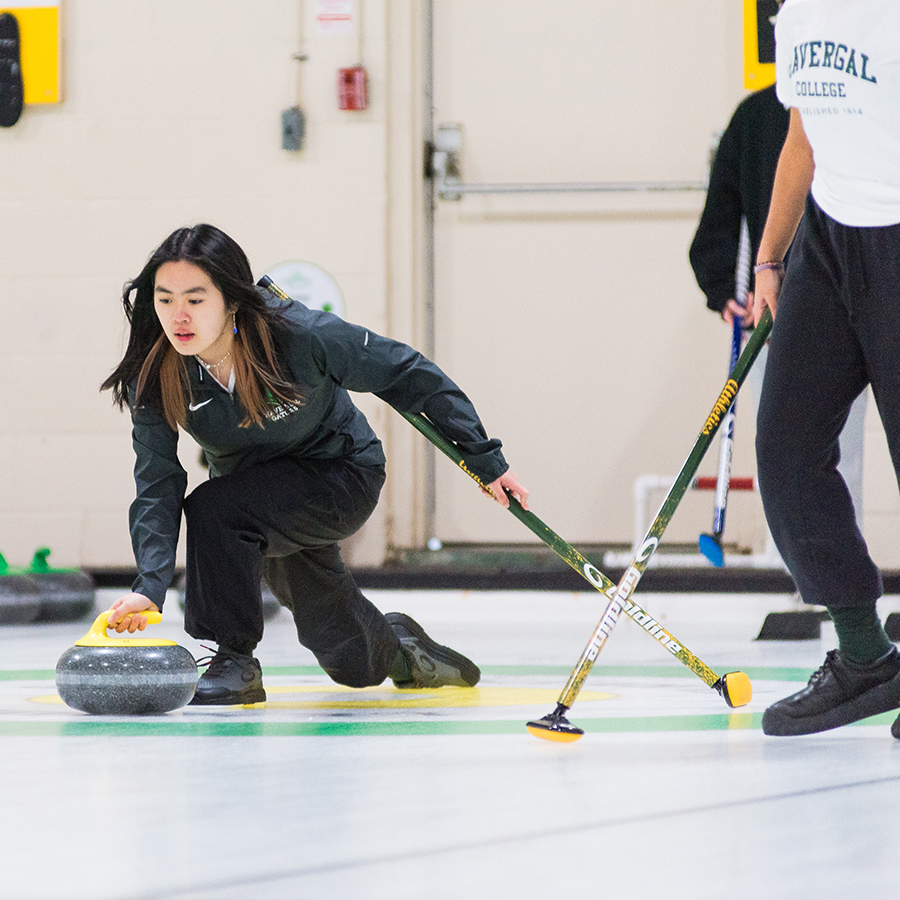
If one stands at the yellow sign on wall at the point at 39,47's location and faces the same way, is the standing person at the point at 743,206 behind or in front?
in front

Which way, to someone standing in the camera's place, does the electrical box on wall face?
facing the viewer

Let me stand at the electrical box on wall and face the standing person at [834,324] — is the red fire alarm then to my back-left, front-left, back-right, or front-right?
front-left

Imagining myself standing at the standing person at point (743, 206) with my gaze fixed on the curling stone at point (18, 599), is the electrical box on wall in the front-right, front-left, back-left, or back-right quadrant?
front-right

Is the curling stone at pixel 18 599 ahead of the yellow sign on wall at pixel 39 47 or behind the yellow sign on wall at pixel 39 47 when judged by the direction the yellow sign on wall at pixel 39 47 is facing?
ahead

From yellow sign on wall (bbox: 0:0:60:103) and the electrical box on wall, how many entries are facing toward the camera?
2

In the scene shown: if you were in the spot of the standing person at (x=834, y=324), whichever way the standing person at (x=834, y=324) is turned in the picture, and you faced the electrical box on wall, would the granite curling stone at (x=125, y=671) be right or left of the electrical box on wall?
left

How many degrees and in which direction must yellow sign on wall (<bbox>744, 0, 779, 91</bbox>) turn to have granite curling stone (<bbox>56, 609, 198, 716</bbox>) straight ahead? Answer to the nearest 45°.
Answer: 0° — it already faces it

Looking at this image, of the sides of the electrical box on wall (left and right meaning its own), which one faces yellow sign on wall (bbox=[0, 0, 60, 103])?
right

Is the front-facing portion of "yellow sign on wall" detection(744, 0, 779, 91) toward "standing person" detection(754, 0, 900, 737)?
yes

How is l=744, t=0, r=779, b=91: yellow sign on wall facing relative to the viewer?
toward the camera

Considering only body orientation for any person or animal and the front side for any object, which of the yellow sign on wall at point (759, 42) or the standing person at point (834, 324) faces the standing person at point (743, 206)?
the yellow sign on wall

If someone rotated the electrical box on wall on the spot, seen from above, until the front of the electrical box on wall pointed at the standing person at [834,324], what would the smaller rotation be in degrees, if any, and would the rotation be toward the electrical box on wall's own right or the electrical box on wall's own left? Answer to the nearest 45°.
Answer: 0° — it already faces them

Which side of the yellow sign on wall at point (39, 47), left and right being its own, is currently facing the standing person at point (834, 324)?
front

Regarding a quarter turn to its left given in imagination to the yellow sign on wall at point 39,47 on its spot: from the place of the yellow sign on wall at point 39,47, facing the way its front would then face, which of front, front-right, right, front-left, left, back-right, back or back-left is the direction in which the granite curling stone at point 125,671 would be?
right

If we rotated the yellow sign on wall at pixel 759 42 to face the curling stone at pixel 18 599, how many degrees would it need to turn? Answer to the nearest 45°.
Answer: approximately 90° to its right

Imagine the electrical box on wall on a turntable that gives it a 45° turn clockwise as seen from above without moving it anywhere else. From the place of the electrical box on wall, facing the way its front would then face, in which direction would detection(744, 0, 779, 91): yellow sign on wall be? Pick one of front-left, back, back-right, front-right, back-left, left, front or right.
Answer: left

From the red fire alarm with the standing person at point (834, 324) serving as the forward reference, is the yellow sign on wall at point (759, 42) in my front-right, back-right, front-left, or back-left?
front-left

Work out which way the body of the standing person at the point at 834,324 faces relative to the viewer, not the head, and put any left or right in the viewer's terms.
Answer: facing the viewer and to the left of the viewer
